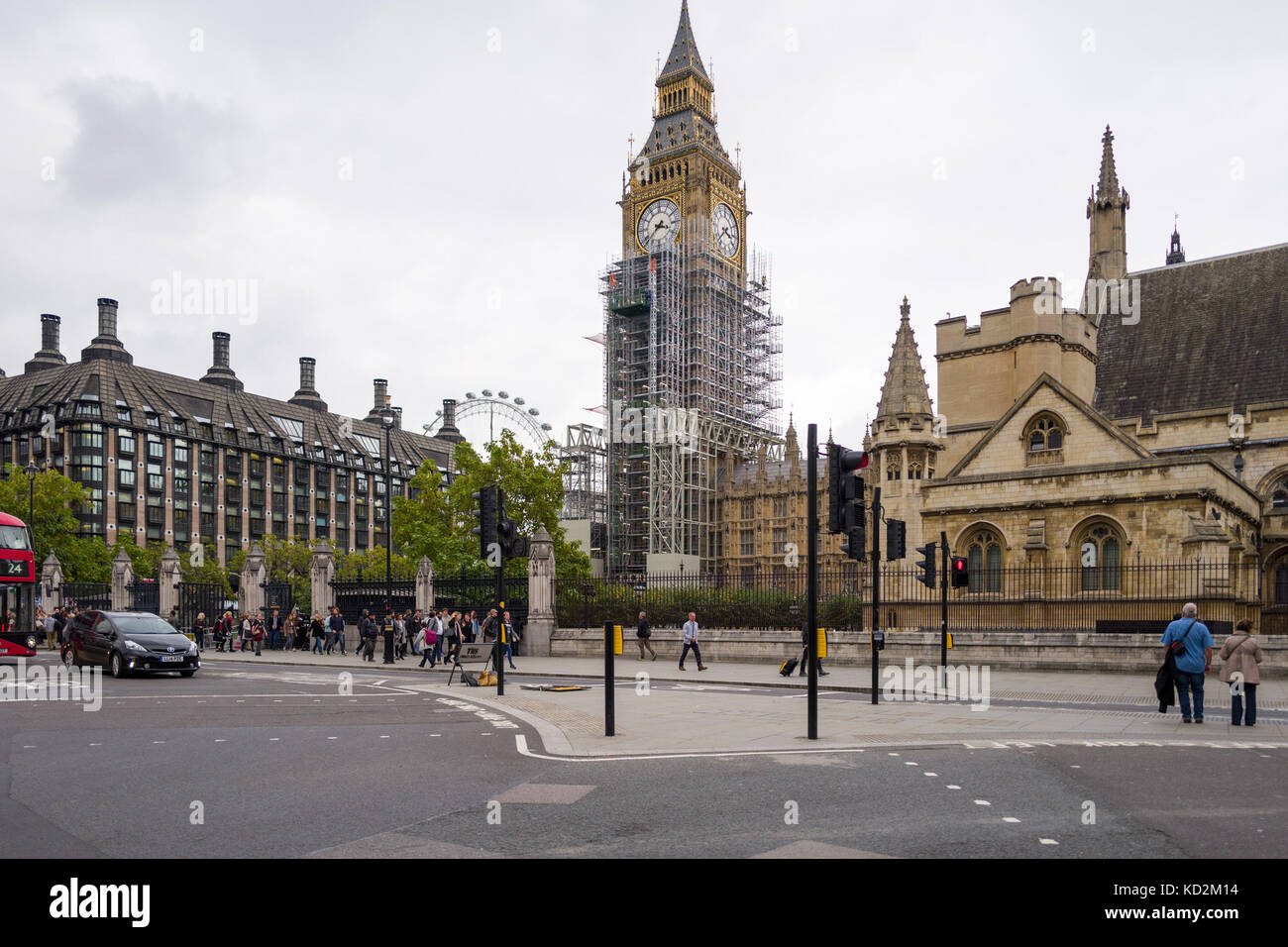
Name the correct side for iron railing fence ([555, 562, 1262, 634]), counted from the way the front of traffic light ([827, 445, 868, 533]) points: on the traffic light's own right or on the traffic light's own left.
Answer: on the traffic light's own left

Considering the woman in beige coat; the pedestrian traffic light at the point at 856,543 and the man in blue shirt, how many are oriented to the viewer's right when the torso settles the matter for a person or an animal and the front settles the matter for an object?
0

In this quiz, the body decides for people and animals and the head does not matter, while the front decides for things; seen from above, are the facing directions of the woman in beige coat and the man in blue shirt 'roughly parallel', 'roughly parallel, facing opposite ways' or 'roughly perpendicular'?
roughly parallel
